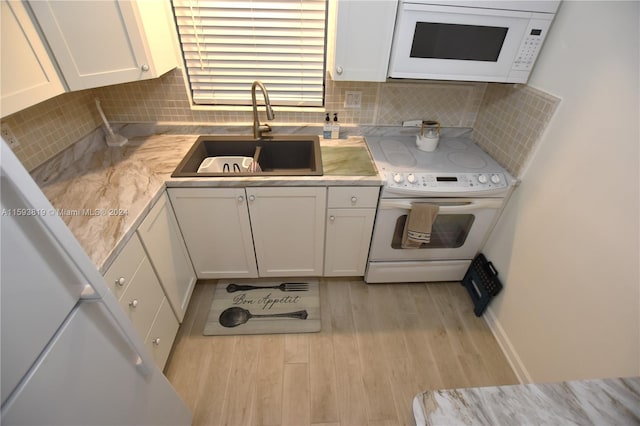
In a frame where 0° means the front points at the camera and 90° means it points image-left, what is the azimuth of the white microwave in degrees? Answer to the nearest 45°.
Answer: approximately 0°

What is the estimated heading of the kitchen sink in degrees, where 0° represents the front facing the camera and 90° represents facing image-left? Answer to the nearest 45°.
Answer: approximately 0°

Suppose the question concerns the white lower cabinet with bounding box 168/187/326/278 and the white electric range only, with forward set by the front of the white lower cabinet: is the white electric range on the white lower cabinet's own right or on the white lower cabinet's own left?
on the white lower cabinet's own left

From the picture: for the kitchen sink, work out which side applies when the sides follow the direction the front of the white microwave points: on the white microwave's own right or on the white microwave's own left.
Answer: on the white microwave's own right

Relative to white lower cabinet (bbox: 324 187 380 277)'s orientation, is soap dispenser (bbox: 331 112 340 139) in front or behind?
behind

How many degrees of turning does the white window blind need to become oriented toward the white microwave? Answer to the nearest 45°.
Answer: approximately 45° to its left

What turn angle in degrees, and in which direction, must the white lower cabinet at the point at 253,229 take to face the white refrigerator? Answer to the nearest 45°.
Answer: approximately 45° to its right

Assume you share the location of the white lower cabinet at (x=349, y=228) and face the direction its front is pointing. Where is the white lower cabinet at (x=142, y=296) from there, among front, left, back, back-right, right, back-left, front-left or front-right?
front-right

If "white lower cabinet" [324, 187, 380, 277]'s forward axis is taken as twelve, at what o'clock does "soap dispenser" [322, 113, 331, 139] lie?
The soap dispenser is roughly at 5 o'clock from the white lower cabinet.
